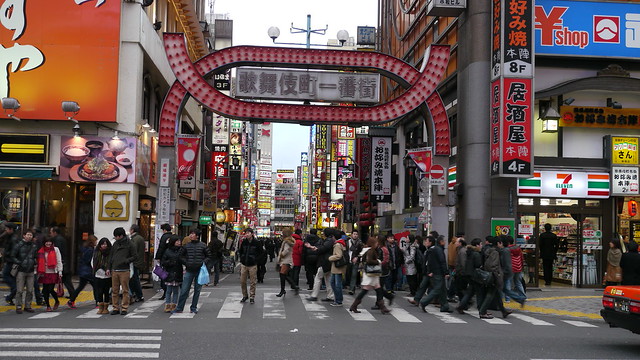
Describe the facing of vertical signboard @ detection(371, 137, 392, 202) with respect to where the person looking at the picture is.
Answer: facing the viewer

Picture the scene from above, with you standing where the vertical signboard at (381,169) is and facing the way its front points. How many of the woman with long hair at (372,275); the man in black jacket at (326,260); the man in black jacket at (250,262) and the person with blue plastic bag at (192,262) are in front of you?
4

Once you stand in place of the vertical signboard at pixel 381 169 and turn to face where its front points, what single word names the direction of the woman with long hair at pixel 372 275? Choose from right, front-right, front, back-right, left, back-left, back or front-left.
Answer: front

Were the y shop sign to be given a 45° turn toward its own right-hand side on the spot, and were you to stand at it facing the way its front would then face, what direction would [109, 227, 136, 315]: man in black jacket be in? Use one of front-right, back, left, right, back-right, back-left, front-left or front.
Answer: front

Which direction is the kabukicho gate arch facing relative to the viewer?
toward the camera

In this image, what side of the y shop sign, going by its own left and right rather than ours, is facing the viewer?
front

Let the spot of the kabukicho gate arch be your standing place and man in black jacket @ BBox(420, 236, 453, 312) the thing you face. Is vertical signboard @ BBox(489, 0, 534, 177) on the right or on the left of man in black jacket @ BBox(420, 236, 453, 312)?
left

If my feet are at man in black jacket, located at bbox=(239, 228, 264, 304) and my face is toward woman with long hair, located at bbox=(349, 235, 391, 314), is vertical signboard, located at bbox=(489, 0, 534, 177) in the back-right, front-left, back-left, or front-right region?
front-left
